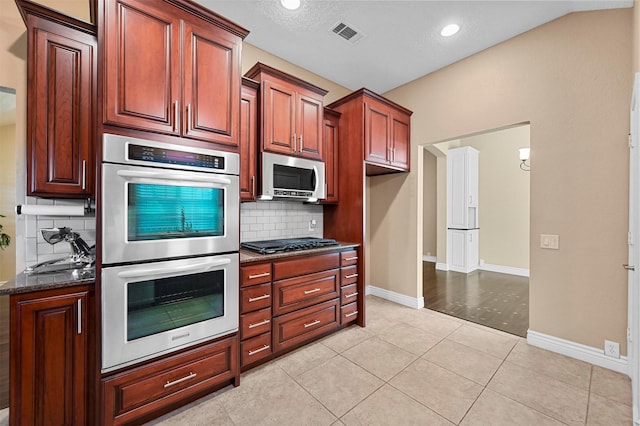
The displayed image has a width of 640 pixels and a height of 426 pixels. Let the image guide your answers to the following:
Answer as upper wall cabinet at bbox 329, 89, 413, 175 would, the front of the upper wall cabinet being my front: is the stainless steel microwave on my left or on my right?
on my right

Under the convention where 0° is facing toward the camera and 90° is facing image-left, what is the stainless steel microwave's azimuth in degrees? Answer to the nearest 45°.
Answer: approximately 315°

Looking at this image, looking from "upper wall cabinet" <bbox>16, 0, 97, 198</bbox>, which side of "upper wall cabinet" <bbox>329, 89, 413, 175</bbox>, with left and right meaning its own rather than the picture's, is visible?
right

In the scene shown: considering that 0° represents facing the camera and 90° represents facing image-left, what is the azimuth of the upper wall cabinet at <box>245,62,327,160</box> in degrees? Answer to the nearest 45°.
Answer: approximately 315°

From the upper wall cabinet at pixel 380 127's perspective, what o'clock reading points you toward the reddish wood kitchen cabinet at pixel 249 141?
The reddish wood kitchen cabinet is roughly at 3 o'clock from the upper wall cabinet.

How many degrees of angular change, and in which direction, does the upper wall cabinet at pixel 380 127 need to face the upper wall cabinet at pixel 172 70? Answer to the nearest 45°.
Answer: approximately 90° to its right
